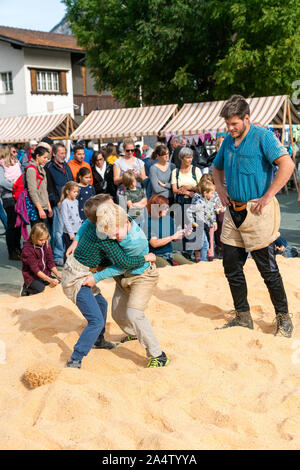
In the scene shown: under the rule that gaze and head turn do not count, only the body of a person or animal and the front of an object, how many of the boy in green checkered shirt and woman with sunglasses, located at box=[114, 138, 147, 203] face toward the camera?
1

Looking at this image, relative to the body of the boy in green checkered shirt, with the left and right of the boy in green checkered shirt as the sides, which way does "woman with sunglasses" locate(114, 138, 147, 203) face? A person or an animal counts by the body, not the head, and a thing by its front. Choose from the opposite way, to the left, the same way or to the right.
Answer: to the right

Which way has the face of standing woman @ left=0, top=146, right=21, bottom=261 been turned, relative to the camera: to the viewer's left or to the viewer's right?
to the viewer's right

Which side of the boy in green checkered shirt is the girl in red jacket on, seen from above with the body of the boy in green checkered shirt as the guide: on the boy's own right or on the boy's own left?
on the boy's own left

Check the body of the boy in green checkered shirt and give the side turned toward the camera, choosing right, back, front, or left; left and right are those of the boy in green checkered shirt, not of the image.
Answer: right

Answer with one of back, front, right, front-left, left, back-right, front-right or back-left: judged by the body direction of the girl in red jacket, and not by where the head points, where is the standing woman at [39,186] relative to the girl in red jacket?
back-left

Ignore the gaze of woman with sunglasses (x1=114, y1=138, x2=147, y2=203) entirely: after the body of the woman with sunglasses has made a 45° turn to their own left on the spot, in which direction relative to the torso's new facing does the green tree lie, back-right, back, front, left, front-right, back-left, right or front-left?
back-left

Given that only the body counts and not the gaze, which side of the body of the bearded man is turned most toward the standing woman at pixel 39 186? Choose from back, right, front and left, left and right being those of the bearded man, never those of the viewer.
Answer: right

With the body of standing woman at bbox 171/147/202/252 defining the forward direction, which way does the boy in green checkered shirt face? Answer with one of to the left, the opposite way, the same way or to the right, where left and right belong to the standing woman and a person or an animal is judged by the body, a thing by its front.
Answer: to the left

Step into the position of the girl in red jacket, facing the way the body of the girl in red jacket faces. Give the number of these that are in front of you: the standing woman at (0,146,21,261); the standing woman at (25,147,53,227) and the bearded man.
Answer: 1
